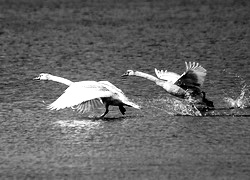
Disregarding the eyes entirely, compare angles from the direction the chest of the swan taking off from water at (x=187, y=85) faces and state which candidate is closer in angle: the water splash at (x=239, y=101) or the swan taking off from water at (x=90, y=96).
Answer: the swan taking off from water

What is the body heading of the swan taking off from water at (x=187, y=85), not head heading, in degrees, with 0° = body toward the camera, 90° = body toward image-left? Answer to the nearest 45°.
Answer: approximately 90°

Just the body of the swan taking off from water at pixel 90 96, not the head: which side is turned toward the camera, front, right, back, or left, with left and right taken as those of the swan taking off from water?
left

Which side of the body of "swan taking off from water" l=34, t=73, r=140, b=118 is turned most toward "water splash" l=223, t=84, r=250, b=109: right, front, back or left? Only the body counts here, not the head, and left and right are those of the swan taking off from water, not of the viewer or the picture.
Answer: back

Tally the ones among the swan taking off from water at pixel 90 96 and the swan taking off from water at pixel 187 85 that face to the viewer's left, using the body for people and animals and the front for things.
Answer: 2

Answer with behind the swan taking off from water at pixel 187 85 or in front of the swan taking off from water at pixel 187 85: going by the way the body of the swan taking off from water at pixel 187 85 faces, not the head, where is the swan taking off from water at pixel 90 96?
in front

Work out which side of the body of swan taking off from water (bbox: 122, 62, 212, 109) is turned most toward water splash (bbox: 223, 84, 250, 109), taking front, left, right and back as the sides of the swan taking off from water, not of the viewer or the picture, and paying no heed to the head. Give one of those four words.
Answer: back

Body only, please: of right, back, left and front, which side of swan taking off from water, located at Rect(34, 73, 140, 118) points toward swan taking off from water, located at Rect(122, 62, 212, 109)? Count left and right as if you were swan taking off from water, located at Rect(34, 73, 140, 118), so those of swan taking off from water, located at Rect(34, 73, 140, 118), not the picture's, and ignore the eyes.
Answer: back
